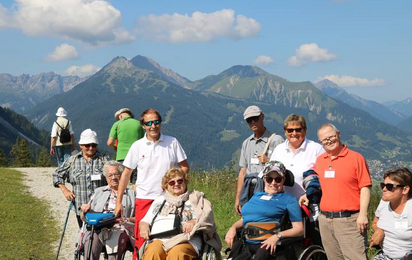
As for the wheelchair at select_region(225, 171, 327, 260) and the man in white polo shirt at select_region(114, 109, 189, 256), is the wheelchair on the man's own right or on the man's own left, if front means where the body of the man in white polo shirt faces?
on the man's own left

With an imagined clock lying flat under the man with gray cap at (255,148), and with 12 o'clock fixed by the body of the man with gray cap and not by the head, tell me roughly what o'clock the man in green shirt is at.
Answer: The man in green shirt is roughly at 3 o'clock from the man with gray cap.

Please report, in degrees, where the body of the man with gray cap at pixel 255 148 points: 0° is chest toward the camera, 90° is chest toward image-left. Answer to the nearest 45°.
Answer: approximately 45°

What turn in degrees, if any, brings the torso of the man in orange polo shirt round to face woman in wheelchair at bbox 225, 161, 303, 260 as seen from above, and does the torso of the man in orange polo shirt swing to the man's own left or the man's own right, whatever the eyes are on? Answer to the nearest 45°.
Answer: approximately 45° to the man's own right

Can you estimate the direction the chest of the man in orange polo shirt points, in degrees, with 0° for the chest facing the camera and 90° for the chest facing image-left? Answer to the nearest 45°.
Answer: approximately 45°

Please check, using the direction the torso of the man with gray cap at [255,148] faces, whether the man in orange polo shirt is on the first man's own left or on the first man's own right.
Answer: on the first man's own left

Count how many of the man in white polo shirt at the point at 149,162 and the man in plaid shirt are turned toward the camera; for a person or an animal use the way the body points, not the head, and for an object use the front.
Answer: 2

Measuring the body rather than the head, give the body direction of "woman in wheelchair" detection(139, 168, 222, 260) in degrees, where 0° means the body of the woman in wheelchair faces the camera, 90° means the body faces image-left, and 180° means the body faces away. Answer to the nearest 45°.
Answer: approximately 45°
